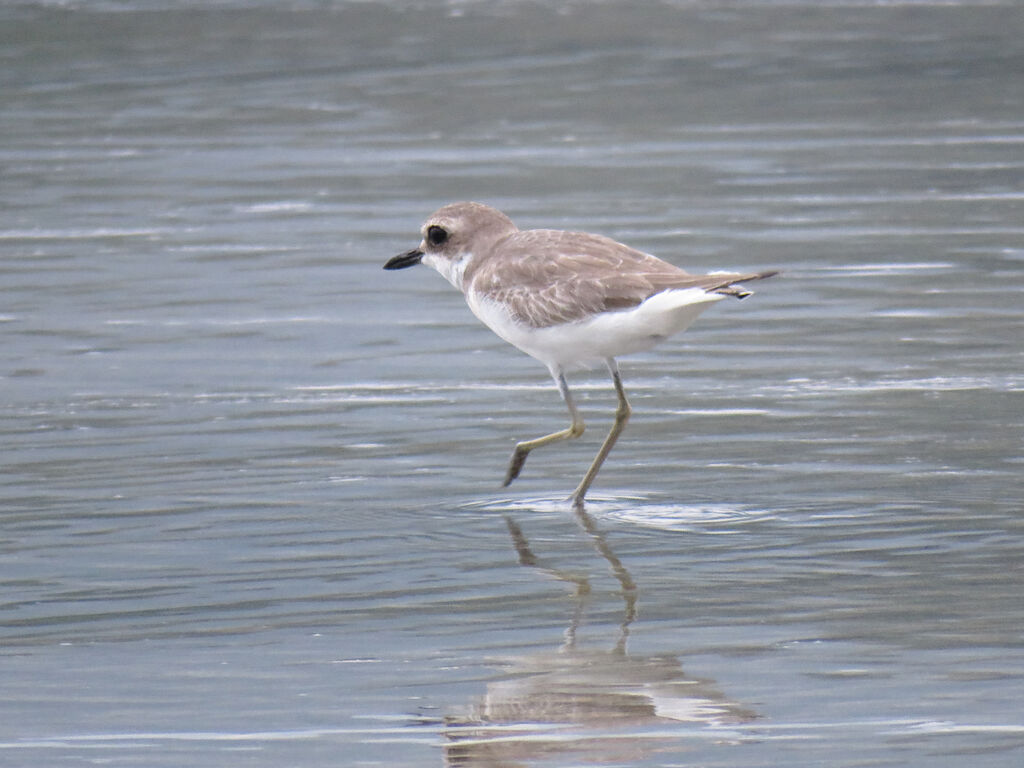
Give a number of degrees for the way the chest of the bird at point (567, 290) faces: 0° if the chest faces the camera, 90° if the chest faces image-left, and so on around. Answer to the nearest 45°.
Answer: approximately 90°
